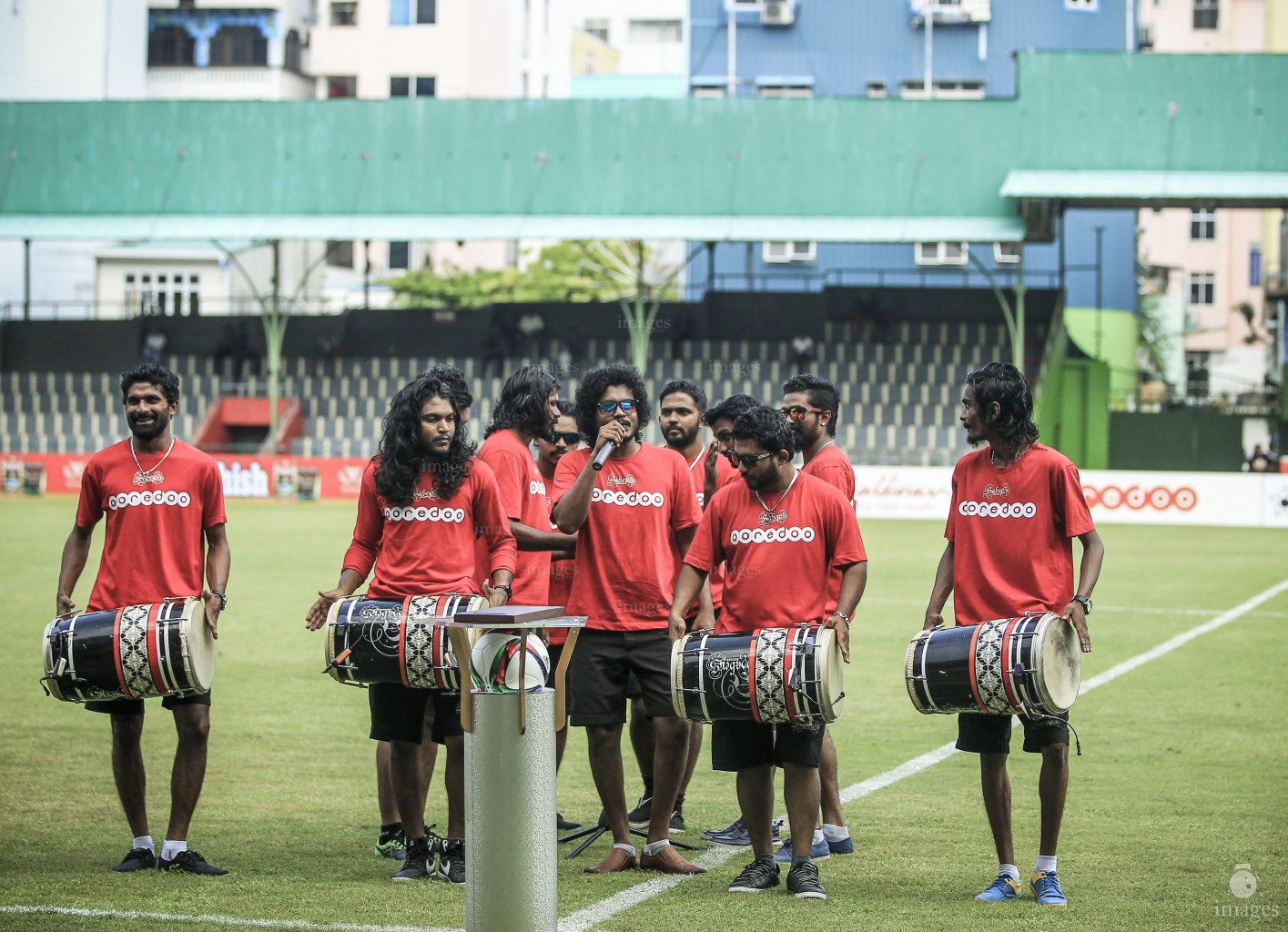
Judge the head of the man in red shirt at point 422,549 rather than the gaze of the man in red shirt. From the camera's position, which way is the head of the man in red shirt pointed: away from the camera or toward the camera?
toward the camera

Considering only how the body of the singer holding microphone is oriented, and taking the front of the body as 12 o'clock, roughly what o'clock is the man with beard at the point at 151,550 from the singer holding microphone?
The man with beard is roughly at 3 o'clock from the singer holding microphone.

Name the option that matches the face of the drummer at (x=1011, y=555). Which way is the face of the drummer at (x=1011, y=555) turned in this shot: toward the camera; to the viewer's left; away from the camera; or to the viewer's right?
to the viewer's left

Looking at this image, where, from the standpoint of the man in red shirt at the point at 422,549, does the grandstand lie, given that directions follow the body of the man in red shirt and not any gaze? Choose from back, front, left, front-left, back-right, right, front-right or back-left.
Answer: back

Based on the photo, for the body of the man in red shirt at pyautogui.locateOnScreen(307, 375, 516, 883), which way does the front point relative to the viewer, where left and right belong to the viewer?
facing the viewer

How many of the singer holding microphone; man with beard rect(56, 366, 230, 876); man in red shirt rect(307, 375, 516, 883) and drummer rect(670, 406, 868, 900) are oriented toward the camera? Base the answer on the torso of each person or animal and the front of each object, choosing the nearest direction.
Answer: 4

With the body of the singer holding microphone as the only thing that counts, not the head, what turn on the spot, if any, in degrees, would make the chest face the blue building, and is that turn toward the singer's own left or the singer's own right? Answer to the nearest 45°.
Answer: approximately 180°

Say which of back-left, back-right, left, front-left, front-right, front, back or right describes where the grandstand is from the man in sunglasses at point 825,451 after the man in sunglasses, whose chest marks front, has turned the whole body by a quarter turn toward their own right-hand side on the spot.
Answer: front-right

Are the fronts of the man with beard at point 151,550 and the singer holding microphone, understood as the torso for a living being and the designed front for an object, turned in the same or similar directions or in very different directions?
same or similar directions

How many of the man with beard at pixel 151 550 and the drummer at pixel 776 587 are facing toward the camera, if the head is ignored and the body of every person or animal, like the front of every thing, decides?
2

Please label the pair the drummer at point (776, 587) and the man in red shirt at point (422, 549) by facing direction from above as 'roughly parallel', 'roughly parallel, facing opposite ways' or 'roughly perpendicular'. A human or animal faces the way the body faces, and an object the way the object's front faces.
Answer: roughly parallel

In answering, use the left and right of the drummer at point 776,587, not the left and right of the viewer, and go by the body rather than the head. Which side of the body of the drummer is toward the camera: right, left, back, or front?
front

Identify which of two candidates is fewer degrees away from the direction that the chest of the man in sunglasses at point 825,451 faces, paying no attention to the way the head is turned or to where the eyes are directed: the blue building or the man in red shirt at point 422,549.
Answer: the man in red shirt

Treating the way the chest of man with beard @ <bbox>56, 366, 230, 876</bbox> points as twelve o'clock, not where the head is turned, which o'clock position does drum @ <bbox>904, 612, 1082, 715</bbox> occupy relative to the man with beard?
The drum is roughly at 10 o'clock from the man with beard.

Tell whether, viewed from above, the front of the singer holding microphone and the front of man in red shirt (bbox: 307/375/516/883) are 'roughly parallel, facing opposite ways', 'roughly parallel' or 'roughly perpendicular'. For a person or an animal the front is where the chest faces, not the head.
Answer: roughly parallel

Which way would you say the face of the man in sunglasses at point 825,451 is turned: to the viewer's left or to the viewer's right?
to the viewer's left

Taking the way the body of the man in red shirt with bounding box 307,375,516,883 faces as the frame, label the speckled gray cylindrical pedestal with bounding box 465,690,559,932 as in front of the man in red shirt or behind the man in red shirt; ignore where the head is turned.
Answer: in front
